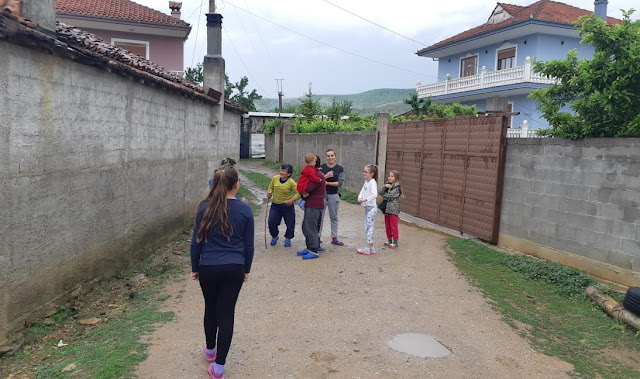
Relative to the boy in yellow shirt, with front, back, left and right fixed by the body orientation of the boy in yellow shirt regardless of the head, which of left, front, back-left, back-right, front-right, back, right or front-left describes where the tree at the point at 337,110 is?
back

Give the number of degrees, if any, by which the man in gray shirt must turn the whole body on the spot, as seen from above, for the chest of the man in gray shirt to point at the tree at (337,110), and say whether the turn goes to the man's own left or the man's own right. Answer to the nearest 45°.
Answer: approximately 180°

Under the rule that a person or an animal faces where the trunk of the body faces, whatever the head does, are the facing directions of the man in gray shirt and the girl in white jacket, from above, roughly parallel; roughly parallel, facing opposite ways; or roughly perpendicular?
roughly perpendicular

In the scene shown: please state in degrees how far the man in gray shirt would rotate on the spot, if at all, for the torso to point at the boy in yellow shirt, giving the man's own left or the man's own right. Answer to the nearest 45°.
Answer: approximately 90° to the man's own right

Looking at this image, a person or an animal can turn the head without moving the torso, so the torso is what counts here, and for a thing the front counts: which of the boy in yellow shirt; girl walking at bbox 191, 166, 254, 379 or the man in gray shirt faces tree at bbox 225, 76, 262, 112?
the girl walking

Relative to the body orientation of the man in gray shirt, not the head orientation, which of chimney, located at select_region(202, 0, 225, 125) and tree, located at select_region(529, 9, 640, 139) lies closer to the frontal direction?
the tree

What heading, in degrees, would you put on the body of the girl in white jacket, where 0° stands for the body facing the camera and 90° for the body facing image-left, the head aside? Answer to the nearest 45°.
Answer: approximately 90°

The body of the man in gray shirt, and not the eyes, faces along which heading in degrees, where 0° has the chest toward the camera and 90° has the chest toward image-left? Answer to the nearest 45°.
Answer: approximately 0°

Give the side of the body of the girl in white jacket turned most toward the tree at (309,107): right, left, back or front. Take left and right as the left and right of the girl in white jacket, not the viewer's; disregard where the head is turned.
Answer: right

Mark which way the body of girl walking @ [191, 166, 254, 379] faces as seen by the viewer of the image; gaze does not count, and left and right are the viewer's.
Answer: facing away from the viewer

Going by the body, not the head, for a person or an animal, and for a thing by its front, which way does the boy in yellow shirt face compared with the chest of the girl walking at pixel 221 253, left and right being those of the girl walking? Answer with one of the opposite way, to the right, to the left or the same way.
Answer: the opposite way

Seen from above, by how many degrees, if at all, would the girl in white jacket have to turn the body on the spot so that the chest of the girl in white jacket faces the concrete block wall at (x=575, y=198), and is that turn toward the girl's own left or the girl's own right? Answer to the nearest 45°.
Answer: approximately 180°

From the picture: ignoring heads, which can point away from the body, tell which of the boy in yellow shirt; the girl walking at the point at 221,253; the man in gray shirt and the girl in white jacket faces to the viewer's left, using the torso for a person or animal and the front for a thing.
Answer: the girl in white jacket
